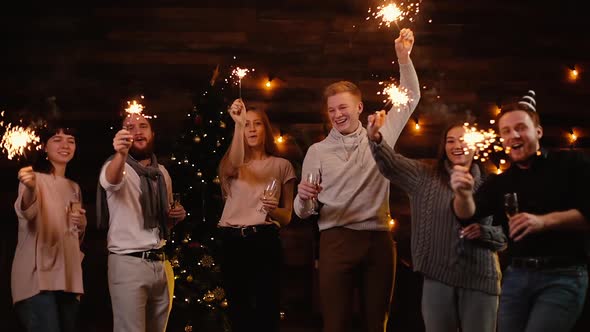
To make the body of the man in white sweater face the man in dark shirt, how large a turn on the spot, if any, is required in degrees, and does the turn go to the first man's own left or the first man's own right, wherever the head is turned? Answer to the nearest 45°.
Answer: approximately 45° to the first man's own left

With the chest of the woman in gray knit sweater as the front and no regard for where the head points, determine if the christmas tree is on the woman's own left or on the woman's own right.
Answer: on the woman's own right

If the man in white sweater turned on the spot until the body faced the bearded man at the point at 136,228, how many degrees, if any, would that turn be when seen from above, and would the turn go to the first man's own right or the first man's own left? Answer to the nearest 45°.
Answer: approximately 90° to the first man's own right

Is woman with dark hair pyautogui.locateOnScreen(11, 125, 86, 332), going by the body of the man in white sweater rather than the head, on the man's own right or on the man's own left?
on the man's own right

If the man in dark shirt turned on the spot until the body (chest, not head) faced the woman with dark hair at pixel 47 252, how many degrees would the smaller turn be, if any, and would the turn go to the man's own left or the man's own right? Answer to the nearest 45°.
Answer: approximately 45° to the man's own right

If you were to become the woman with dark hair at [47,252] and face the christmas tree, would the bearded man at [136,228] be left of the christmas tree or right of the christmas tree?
right

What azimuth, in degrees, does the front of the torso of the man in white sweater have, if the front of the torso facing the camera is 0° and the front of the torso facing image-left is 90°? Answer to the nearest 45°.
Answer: approximately 0°

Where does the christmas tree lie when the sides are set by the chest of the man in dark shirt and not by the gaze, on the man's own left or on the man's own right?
on the man's own right

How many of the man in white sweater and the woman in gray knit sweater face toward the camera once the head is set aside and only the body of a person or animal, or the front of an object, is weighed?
2

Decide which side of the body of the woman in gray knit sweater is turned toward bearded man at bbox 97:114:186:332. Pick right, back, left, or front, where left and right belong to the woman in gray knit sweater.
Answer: right

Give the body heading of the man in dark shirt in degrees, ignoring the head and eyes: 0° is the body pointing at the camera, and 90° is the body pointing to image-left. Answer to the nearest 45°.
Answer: approximately 45°

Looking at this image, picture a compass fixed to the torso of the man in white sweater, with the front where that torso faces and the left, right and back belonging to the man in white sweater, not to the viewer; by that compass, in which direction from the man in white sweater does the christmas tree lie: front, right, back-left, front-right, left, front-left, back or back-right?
back-right

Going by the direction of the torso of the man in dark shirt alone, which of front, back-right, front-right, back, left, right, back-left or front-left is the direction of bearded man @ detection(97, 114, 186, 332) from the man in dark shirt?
front-right
